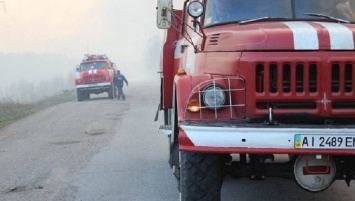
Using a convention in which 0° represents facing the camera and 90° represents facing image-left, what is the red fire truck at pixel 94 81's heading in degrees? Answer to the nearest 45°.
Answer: approximately 0°

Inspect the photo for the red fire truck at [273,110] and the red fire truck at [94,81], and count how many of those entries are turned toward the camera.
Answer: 2

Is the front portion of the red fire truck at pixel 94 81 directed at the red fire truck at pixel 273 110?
yes

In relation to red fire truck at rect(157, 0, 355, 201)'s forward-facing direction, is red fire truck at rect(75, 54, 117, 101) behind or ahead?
behind

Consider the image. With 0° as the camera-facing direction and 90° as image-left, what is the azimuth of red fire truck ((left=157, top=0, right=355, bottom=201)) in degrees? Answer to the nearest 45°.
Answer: approximately 0°
